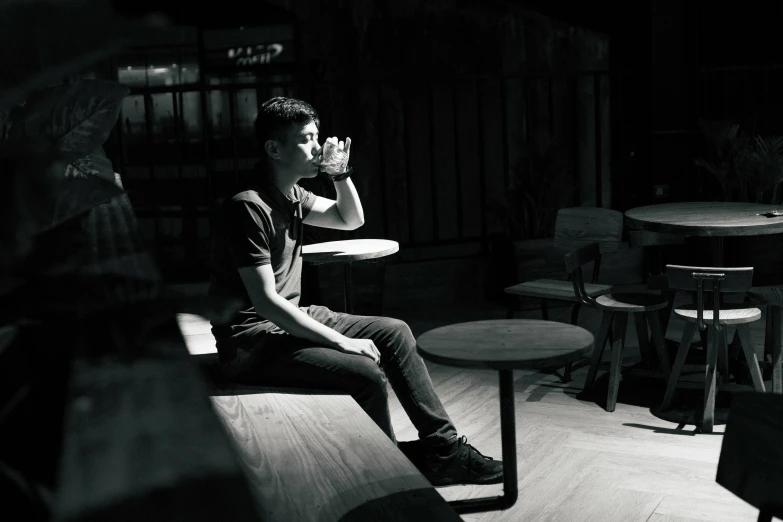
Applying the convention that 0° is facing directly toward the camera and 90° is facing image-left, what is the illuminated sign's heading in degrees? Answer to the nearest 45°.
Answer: approximately 0°

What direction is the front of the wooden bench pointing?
to the viewer's right

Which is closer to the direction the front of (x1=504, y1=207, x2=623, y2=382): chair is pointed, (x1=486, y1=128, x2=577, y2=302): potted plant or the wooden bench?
the wooden bench

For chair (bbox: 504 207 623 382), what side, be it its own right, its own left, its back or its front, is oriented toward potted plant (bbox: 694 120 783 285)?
back

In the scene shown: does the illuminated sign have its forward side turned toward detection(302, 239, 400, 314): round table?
yes

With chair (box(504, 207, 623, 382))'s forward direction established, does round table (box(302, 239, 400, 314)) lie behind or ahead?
ahead

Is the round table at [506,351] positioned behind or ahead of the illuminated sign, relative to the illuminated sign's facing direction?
ahead

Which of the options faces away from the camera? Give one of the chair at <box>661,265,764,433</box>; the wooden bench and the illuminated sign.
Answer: the chair

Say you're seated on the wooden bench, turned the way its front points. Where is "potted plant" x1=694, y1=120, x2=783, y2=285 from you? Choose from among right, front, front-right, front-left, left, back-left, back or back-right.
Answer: front-left

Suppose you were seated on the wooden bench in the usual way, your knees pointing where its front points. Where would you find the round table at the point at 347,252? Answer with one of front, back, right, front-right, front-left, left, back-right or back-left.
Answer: left

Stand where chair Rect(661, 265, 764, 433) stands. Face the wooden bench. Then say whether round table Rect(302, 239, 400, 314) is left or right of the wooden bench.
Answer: right

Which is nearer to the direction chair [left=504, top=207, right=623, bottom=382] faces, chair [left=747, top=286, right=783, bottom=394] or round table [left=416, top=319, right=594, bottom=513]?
the round table

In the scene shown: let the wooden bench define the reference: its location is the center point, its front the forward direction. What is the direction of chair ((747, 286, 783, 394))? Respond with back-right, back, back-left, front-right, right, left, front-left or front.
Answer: front-left

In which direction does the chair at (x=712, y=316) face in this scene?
away from the camera
